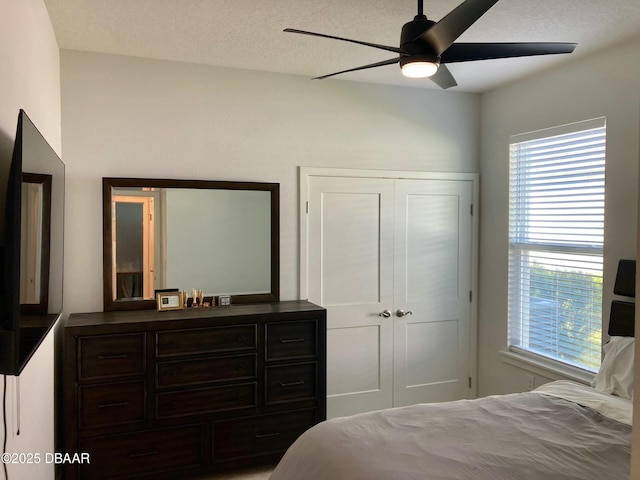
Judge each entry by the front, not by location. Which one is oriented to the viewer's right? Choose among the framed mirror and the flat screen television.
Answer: the flat screen television

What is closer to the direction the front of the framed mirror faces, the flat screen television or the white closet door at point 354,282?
the flat screen television

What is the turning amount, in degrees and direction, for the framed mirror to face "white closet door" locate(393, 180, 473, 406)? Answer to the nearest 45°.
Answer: approximately 90° to its left

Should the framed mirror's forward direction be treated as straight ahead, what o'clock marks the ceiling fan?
The ceiling fan is roughly at 11 o'clock from the framed mirror.

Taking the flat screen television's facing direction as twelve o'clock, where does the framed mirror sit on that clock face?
The framed mirror is roughly at 10 o'clock from the flat screen television.

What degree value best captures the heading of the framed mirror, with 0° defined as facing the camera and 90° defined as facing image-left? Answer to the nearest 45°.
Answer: approximately 0°

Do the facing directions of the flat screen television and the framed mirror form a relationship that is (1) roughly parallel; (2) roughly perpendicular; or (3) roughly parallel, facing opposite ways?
roughly perpendicular

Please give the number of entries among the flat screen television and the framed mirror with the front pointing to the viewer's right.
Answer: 1

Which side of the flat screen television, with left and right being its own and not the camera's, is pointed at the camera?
right
